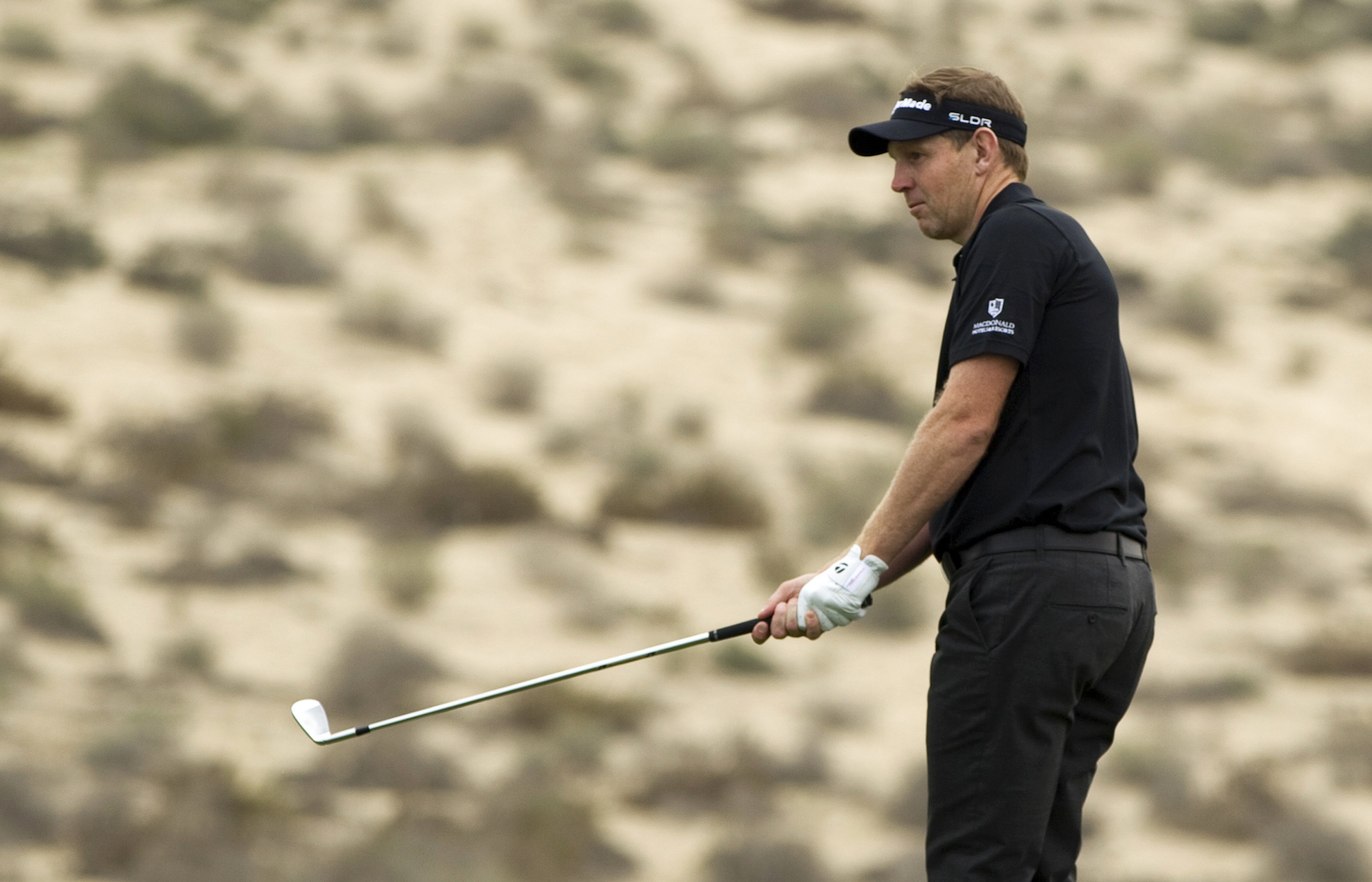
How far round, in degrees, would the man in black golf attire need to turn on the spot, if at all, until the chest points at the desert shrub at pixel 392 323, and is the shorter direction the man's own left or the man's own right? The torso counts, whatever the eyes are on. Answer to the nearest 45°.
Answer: approximately 45° to the man's own right

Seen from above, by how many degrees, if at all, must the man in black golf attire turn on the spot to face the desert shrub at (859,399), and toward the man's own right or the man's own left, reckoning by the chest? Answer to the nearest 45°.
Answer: approximately 90° to the man's own right

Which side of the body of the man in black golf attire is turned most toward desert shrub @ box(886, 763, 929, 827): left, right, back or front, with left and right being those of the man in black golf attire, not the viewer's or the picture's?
right

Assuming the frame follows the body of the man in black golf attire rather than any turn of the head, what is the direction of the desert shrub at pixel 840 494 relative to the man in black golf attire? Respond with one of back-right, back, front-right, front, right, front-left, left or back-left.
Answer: right

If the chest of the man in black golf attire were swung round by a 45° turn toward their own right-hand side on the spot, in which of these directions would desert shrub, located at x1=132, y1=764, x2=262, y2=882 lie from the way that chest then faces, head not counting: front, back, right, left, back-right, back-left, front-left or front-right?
front

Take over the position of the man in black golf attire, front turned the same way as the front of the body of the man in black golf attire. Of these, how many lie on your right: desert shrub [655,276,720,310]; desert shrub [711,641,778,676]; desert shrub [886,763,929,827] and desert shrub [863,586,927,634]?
4

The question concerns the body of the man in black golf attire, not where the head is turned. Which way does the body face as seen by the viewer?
to the viewer's left

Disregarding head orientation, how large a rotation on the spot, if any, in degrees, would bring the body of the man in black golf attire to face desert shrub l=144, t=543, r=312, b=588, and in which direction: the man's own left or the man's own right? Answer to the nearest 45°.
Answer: approximately 45° to the man's own right

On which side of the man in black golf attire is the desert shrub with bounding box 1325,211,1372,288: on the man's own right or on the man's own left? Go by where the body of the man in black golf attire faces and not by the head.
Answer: on the man's own right

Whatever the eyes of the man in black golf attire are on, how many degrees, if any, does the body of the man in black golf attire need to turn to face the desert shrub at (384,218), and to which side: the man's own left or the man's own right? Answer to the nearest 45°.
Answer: approximately 45° to the man's own right
